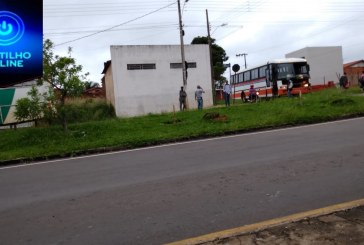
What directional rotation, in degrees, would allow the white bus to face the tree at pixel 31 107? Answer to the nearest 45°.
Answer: approximately 90° to its right

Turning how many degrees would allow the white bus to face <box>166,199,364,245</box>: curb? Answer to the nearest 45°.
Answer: approximately 45° to its right

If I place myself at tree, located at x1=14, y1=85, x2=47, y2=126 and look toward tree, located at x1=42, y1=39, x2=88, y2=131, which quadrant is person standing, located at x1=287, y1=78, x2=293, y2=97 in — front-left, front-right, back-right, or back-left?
front-left

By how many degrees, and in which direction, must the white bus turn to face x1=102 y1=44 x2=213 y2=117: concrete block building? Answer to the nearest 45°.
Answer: approximately 135° to its right

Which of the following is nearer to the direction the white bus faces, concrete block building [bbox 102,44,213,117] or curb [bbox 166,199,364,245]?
the curb

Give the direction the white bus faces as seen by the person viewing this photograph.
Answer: facing the viewer and to the right of the viewer

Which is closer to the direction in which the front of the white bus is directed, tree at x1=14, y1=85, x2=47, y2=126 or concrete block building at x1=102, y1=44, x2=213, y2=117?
the tree

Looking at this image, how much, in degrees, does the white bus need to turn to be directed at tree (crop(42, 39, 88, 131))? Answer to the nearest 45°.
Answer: approximately 90° to its right
